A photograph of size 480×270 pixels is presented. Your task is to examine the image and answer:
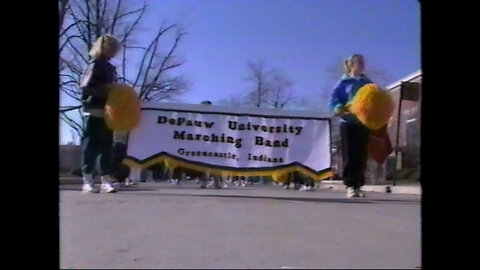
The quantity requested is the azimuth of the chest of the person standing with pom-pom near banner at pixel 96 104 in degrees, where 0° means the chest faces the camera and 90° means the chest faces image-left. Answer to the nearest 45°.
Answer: approximately 315°

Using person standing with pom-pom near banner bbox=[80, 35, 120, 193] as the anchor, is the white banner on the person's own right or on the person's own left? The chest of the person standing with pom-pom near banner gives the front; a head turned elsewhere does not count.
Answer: on the person's own left

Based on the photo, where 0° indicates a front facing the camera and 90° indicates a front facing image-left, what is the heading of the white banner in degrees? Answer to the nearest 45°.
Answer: approximately 0°

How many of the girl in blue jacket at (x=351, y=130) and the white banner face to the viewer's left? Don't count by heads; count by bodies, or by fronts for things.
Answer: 0

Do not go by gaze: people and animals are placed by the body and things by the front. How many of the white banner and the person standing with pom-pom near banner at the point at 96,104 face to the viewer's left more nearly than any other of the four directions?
0
